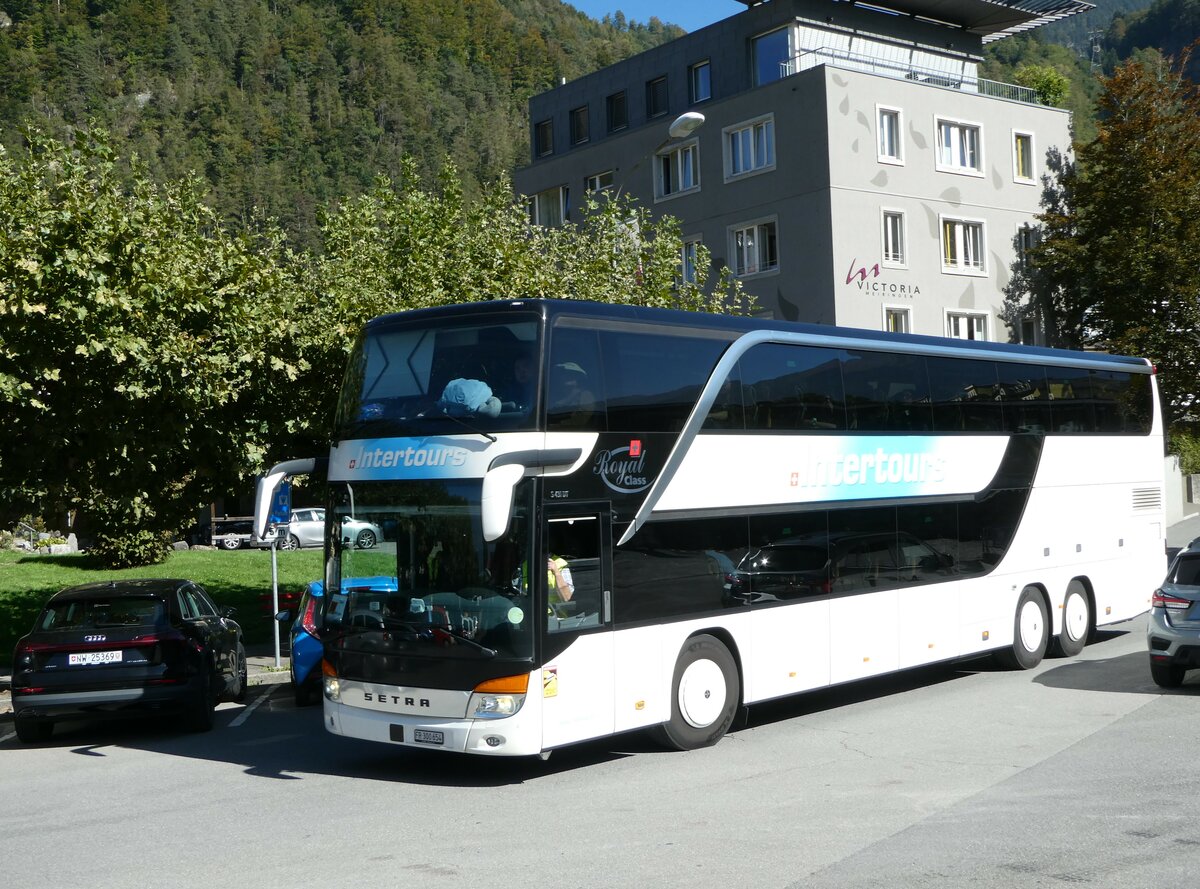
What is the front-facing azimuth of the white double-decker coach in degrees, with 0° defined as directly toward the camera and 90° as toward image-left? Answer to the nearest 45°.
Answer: approximately 45°

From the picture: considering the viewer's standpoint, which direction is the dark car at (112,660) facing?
facing away from the viewer and to the right of the viewer

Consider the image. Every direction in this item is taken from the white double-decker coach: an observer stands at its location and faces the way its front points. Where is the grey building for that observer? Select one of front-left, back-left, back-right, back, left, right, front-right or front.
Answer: back-right

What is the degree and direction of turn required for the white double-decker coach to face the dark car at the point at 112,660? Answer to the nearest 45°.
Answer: approximately 45° to its right

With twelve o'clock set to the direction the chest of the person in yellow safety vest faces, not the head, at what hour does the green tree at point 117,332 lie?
The green tree is roughly at 3 o'clock from the person in yellow safety vest.

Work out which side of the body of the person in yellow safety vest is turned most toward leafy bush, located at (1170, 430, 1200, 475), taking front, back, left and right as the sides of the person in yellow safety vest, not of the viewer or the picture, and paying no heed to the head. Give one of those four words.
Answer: back

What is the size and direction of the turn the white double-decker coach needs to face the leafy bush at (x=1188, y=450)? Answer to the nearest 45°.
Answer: approximately 180°

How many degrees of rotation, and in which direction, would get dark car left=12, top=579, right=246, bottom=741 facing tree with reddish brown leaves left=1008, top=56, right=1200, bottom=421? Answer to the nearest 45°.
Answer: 0° — it already faces it

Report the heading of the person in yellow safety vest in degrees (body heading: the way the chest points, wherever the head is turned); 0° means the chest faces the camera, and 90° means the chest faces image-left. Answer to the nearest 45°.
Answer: approximately 45°

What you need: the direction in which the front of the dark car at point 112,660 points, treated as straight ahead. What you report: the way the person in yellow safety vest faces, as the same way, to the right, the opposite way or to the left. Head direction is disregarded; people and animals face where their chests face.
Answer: the opposite way

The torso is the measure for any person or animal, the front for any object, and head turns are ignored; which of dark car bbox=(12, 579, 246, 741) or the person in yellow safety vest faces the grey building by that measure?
the dark car
